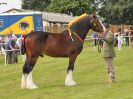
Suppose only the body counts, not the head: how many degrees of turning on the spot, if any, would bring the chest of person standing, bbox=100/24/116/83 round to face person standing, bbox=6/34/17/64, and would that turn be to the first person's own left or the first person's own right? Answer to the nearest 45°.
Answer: approximately 45° to the first person's own right

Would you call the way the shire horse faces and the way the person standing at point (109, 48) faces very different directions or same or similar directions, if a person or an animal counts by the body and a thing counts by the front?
very different directions

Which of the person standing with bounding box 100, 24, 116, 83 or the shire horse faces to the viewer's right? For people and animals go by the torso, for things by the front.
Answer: the shire horse

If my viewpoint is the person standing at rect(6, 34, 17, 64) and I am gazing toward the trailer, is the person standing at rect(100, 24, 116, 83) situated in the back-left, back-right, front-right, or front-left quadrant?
back-right

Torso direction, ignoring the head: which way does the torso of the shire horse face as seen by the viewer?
to the viewer's right

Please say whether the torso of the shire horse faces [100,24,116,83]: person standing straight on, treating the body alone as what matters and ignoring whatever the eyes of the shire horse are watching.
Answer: yes

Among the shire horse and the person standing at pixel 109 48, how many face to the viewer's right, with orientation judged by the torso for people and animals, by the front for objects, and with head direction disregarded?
1

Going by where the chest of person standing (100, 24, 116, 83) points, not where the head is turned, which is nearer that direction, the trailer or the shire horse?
the shire horse

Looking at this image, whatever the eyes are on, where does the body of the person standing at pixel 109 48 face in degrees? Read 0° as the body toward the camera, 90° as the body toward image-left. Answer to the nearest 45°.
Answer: approximately 90°
